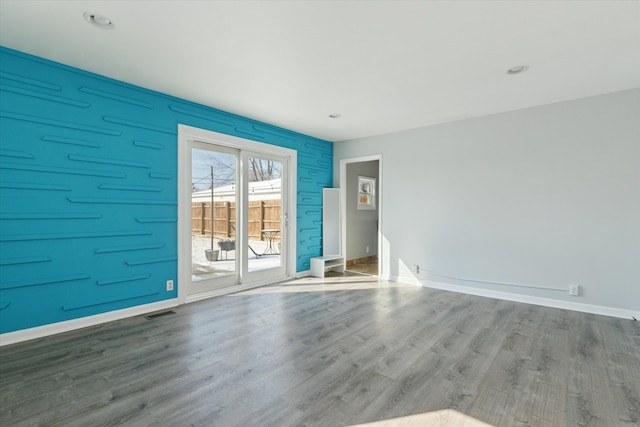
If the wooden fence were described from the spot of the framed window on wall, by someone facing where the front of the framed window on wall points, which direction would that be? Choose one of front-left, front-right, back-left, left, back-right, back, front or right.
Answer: right

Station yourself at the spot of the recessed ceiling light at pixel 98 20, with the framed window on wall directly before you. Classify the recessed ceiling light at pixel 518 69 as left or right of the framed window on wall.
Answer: right

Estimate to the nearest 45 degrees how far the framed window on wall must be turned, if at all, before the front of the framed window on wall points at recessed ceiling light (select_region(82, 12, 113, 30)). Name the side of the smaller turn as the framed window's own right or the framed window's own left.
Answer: approximately 45° to the framed window's own right

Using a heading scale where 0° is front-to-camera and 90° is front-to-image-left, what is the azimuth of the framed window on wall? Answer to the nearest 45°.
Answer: approximately 315°

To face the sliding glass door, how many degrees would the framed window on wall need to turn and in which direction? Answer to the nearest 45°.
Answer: approximately 90° to its right

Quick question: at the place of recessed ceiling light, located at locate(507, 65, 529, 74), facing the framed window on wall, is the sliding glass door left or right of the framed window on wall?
left

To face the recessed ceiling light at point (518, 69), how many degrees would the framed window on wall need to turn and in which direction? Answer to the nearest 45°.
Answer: approximately 45° to its right
